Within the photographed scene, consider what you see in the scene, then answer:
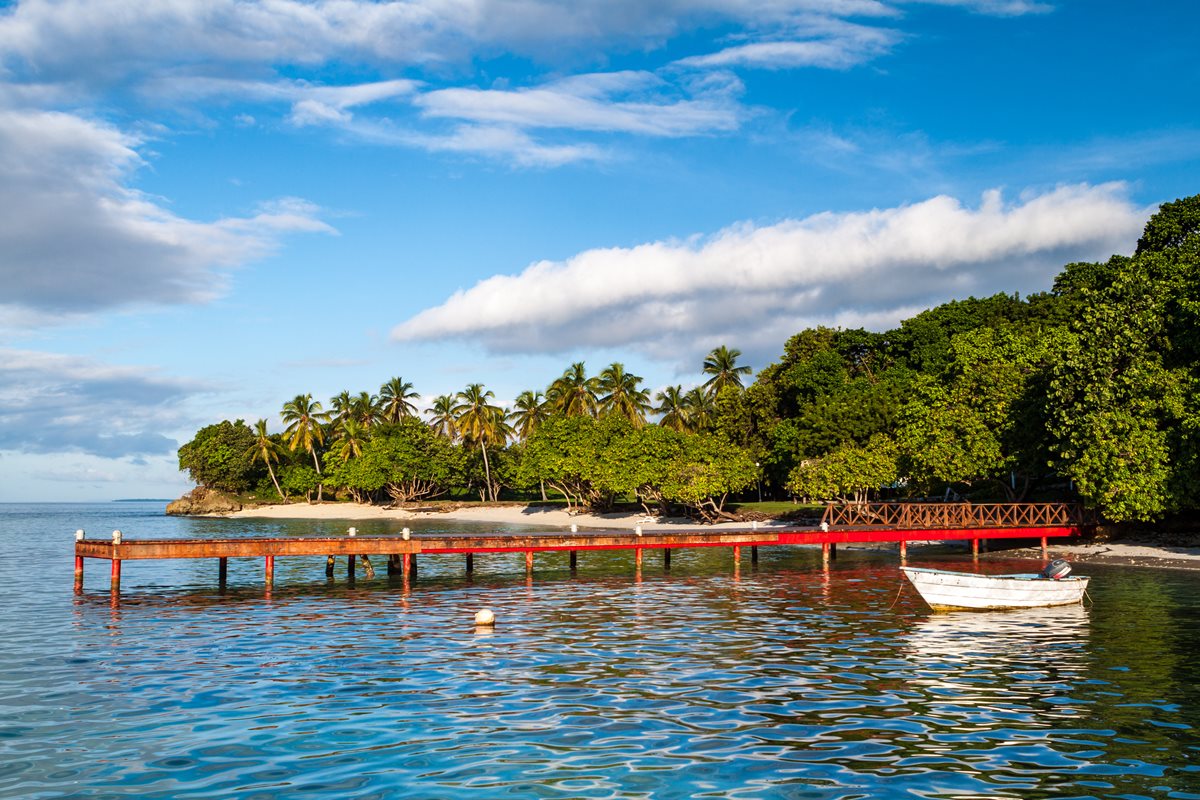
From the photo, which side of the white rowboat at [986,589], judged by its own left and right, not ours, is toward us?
left
